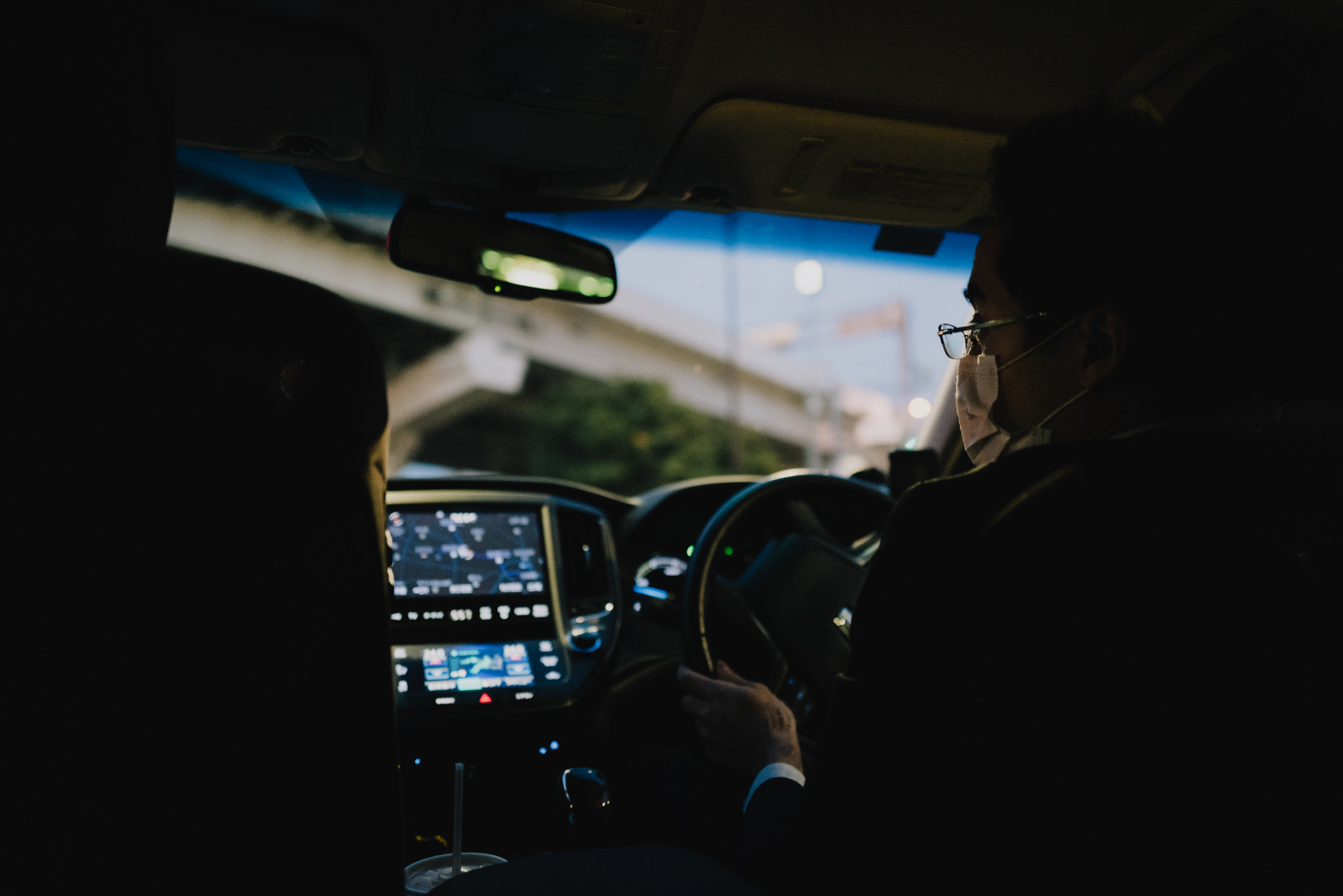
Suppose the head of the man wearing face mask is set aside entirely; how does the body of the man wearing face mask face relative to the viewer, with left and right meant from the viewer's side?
facing away from the viewer and to the left of the viewer
